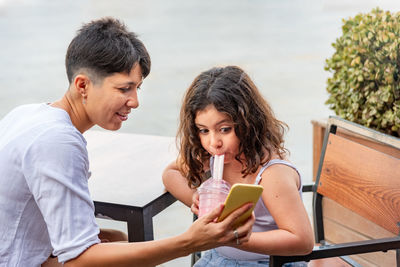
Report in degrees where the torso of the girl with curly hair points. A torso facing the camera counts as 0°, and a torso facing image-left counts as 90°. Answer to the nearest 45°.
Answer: approximately 45°

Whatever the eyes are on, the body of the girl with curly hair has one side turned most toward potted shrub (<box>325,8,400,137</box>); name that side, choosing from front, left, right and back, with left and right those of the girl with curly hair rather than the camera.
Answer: back

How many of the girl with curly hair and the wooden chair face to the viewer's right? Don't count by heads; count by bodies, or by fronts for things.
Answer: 0

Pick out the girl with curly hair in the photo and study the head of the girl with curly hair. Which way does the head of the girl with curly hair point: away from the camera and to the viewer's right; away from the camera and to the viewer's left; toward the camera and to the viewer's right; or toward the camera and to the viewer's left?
toward the camera and to the viewer's left
